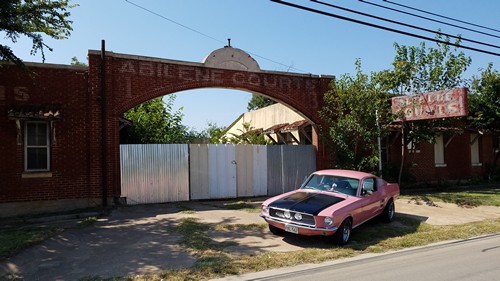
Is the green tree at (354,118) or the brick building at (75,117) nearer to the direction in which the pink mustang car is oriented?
the brick building

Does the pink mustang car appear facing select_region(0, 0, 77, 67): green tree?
no

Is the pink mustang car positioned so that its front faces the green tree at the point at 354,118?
no

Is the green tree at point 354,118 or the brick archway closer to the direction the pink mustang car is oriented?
the brick archway

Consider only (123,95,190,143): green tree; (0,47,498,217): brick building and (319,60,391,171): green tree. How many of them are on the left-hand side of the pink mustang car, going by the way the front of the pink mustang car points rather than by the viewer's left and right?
0

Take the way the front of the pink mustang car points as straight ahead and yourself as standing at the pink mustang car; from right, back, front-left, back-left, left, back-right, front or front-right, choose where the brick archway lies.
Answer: right

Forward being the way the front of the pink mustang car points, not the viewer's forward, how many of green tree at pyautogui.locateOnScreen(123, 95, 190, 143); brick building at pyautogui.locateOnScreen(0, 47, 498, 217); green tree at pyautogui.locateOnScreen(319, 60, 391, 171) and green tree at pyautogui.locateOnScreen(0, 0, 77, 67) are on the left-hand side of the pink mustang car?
0

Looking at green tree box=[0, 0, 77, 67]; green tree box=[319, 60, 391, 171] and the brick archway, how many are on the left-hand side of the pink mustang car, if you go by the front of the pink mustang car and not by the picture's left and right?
0

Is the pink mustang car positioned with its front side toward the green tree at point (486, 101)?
no

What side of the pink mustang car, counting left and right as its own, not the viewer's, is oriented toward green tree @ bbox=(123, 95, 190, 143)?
right

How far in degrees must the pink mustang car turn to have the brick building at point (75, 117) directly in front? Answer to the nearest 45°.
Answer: approximately 45° to its right
